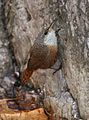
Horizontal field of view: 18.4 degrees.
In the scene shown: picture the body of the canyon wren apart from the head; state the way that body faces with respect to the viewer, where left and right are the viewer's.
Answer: facing to the right of the viewer
